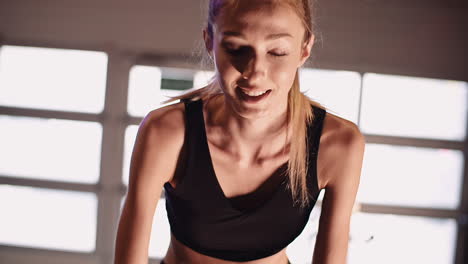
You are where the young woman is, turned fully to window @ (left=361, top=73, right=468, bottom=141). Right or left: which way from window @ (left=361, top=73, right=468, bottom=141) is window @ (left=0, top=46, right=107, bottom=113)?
left

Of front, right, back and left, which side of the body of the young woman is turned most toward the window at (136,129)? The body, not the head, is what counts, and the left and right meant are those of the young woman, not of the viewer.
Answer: back

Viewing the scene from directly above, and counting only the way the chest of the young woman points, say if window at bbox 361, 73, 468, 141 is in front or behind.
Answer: behind

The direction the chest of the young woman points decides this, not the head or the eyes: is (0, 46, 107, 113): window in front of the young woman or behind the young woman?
behind

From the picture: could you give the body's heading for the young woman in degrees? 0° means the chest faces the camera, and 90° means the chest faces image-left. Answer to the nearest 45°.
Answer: approximately 0°

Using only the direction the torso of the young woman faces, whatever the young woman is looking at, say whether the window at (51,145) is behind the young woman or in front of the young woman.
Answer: behind
